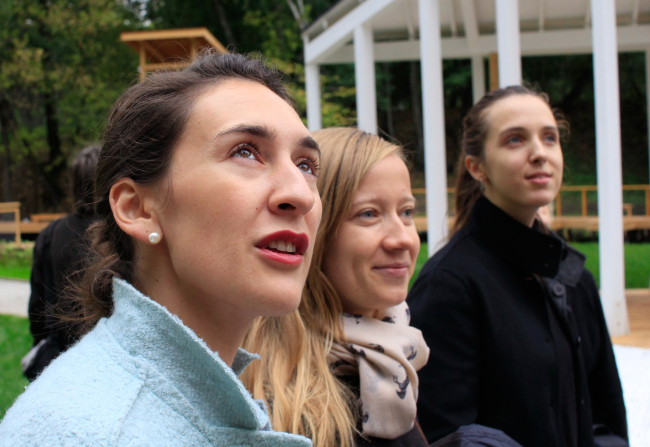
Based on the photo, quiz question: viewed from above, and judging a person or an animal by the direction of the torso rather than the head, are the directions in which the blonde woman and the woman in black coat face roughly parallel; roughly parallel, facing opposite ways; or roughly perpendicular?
roughly parallel

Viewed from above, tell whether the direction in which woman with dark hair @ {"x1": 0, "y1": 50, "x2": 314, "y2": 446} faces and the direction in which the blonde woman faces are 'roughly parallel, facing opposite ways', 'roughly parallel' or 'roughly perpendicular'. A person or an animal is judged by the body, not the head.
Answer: roughly parallel

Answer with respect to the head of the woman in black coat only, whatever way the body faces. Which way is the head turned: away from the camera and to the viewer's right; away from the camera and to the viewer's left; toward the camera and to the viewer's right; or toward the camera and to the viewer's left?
toward the camera and to the viewer's right

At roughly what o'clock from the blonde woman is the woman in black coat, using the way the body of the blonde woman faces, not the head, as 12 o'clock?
The woman in black coat is roughly at 9 o'clock from the blonde woman.

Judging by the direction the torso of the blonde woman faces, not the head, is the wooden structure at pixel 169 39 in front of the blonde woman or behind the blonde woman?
behind

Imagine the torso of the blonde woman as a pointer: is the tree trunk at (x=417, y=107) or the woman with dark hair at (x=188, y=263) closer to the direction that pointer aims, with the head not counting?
the woman with dark hair

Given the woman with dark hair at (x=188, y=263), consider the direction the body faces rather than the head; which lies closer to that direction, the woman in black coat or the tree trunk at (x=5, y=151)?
the woman in black coat

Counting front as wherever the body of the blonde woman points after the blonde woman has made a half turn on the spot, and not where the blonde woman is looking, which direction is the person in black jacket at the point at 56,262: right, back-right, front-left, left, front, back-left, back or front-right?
front

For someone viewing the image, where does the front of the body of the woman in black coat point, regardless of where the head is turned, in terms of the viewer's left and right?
facing the viewer and to the right of the viewer

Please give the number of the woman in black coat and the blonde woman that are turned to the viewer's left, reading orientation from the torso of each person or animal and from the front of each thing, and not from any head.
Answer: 0

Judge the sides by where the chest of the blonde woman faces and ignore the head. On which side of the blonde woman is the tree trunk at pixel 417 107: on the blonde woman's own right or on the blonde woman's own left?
on the blonde woman's own left

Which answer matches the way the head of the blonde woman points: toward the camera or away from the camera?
toward the camera

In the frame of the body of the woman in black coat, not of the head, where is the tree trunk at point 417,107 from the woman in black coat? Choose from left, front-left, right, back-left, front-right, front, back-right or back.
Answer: back-left
